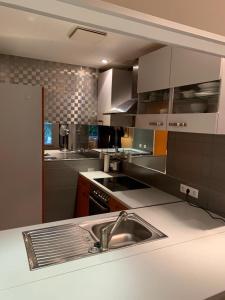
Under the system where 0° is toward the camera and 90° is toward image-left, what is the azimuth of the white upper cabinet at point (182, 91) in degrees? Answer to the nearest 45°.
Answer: approximately 45°

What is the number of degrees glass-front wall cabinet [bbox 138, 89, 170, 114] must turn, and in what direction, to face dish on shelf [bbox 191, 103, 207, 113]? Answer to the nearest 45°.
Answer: approximately 90° to its left

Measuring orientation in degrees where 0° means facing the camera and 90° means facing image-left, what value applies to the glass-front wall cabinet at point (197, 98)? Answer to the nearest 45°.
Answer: approximately 45°

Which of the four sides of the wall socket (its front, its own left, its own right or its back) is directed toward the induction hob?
right

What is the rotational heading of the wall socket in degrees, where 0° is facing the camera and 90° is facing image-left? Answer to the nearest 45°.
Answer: approximately 45°
